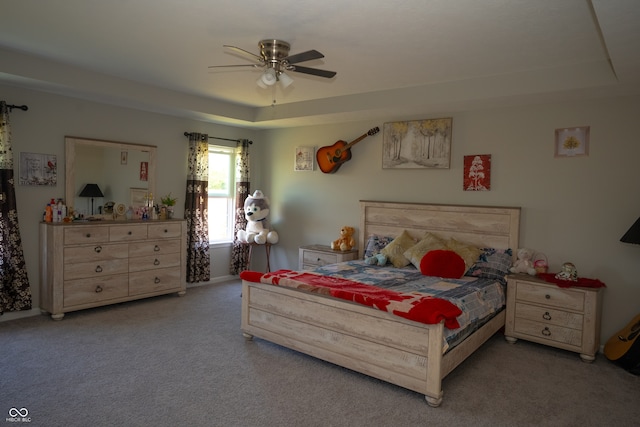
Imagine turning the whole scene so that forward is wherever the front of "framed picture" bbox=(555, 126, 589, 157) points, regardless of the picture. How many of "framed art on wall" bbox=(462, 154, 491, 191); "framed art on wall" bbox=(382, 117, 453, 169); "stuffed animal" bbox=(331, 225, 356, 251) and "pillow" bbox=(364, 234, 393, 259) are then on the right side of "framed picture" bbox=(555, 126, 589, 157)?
4

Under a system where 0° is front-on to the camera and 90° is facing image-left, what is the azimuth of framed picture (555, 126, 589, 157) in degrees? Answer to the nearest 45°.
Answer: approximately 0°

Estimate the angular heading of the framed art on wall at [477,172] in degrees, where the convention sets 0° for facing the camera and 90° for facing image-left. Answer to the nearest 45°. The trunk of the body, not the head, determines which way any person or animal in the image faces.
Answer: approximately 0°

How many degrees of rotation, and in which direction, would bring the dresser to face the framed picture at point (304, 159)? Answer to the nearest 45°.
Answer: approximately 45° to its left

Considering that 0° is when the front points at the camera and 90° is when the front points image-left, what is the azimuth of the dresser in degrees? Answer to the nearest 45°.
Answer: approximately 315°

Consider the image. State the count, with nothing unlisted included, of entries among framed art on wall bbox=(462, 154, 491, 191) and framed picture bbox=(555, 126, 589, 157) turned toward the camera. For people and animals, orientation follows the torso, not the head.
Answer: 2

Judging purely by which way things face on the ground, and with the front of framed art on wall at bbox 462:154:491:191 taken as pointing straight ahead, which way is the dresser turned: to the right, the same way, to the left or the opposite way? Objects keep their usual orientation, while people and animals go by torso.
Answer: to the left

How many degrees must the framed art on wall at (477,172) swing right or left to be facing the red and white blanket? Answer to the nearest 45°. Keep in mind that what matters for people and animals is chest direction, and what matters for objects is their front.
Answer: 0° — it already faces it

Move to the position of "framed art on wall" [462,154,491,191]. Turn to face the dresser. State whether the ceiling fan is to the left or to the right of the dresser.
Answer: left

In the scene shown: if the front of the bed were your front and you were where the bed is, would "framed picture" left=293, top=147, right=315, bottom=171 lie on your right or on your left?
on your right

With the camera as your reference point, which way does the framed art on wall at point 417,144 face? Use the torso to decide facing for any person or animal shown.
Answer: facing the viewer and to the left of the viewer
